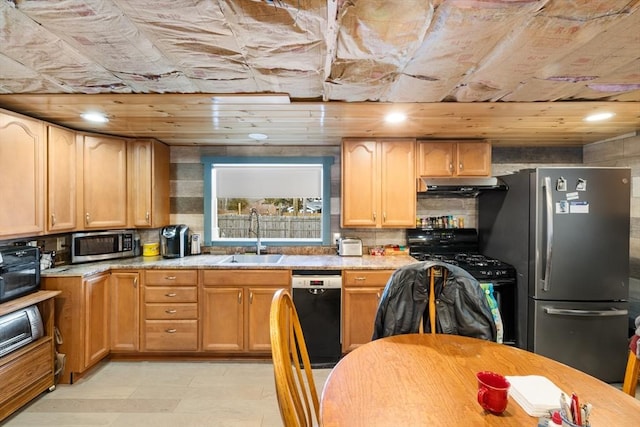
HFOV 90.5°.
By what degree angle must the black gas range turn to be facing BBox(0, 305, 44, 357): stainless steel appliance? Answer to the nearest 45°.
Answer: approximately 45° to its right

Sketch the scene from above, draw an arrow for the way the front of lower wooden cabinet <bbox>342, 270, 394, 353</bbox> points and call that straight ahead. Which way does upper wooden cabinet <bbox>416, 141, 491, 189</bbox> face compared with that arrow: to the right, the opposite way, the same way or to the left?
the same way

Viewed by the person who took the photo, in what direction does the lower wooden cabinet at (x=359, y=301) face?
facing the viewer

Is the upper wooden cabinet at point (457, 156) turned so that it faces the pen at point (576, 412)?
yes

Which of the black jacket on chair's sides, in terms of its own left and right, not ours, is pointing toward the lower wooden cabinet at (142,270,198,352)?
right

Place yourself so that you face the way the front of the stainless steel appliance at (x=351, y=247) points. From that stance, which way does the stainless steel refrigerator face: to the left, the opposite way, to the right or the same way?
the same way

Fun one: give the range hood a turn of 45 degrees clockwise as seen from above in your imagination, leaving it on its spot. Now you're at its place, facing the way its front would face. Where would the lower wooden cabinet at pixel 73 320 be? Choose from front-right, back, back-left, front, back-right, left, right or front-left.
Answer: front

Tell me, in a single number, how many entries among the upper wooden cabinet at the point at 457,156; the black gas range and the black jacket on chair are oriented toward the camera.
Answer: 3

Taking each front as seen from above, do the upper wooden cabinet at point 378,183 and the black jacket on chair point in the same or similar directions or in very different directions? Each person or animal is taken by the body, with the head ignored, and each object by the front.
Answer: same or similar directions

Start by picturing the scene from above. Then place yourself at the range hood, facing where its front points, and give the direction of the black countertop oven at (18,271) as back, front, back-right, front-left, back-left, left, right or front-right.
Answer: front-right

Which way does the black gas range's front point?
toward the camera

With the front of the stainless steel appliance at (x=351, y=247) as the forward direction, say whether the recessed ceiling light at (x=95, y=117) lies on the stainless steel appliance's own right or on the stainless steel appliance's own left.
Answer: on the stainless steel appliance's own right

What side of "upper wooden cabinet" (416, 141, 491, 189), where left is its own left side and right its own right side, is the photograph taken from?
front

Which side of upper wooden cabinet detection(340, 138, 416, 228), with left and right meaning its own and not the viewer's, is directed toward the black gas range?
left

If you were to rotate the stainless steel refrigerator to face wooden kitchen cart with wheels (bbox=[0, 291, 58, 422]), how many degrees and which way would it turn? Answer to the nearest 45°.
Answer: approximately 90° to its right

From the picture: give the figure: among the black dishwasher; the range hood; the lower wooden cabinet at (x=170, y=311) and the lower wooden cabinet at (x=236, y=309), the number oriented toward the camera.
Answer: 4

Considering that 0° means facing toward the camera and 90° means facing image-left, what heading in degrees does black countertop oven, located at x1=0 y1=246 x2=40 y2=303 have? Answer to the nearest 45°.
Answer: approximately 315°

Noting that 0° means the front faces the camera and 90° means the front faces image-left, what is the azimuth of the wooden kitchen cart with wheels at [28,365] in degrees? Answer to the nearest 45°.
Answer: approximately 315°

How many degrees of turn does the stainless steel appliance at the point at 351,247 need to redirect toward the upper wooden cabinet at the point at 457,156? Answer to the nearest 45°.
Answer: approximately 90° to its left
